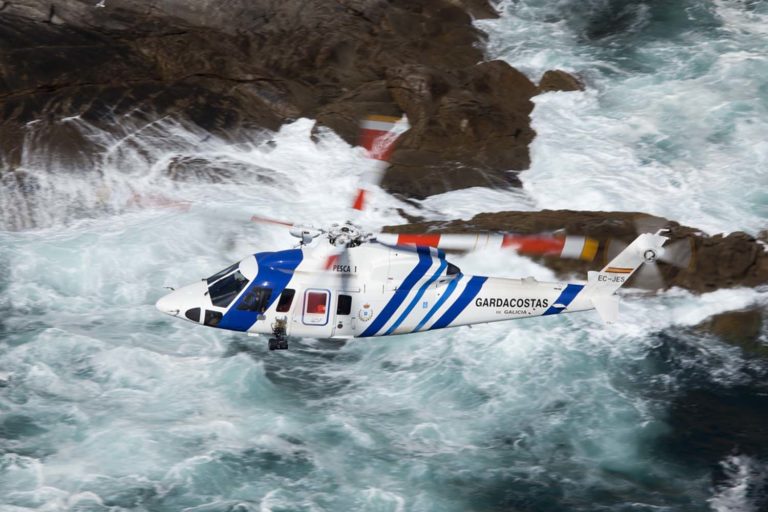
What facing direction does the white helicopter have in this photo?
to the viewer's left

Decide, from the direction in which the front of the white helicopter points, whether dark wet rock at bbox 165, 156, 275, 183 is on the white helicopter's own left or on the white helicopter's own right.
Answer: on the white helicopter's own right

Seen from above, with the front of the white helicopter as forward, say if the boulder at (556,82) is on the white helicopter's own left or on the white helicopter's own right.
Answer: on the white helicopter's own right

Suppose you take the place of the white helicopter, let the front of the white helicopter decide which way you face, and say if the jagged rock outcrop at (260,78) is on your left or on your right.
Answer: on your right

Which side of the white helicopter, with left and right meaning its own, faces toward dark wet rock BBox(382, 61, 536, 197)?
right
